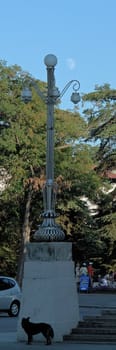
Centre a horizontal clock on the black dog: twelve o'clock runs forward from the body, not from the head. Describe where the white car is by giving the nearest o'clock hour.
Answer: The white car is roughly at 3 o'clock from the black dog.

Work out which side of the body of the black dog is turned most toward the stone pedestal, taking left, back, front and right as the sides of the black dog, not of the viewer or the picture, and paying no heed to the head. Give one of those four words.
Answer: right

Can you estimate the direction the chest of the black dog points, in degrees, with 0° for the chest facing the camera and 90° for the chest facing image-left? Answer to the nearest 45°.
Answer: approximately 90°

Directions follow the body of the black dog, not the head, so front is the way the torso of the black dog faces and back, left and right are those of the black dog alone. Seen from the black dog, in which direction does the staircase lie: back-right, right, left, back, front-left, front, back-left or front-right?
back-right

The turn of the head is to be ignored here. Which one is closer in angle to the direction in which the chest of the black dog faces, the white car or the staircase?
the white car
